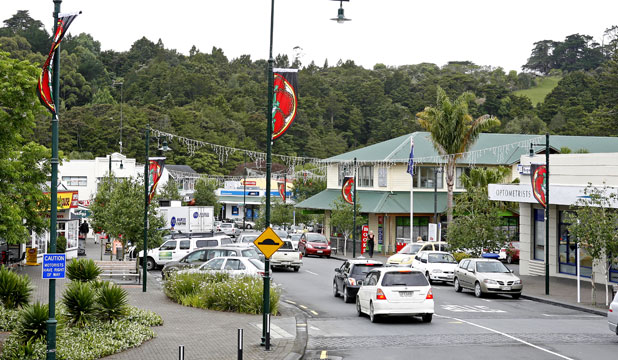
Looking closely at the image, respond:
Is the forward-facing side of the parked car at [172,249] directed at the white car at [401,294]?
no

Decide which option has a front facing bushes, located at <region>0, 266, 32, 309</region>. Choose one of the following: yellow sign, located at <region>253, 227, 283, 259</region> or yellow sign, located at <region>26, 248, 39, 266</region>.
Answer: yellow sign, located at <region>26, 248, 39, 266</region>

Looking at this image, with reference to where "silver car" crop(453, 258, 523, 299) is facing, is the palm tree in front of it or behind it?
behind

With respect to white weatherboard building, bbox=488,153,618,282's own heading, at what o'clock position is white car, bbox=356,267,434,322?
The white car is roughly at 11 o'clock from the white weatherboard building.

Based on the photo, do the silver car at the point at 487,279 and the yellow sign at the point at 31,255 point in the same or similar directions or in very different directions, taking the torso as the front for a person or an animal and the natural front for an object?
same or similar directions

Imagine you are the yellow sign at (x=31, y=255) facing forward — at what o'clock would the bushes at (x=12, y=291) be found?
The bushes is roughly at 12 o'clock from the yellow sign.

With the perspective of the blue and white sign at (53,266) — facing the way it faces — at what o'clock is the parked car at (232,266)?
The parked car is roughly at 7 o'clock from the blue and white sign.

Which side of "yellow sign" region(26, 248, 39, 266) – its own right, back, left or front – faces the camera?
front

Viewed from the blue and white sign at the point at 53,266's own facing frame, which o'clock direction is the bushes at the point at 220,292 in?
The bushes is roughly at 7 o'clock from the blue and white sign.

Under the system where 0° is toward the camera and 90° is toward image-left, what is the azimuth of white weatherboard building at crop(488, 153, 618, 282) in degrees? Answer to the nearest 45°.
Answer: approximately 45°

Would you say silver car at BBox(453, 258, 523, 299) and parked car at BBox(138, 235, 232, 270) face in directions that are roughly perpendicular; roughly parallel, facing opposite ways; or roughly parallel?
roughly perpendicular

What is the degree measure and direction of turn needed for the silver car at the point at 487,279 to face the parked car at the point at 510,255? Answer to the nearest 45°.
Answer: approximately 135° to its left

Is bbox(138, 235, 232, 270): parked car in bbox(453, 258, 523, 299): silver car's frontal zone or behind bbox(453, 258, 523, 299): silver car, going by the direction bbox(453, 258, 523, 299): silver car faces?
behind

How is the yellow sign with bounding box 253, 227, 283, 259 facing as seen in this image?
toward the camera
